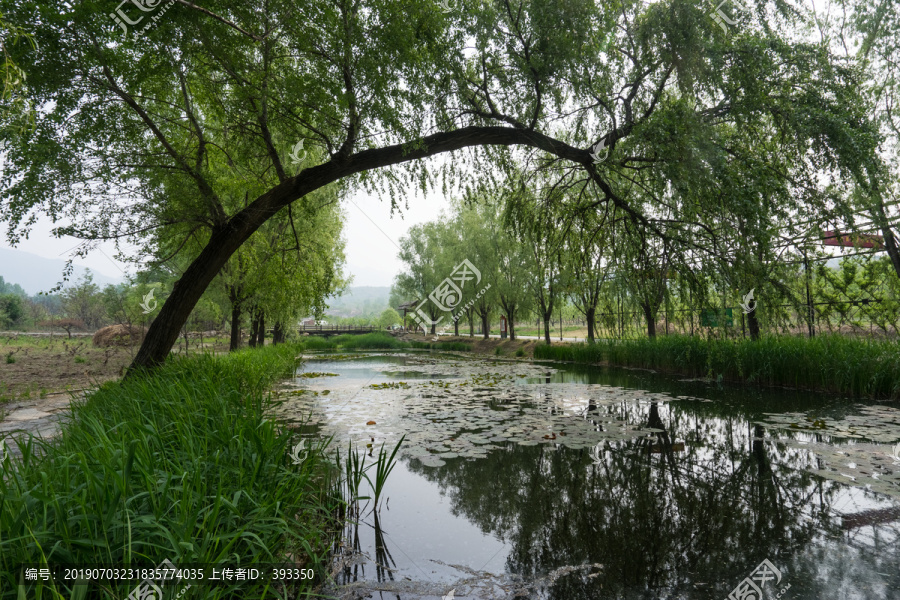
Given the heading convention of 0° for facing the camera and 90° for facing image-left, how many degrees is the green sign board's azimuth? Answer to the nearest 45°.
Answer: approximately 0°

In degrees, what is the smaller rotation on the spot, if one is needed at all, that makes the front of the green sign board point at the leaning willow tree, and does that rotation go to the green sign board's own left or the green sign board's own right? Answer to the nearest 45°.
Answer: approximately 45° to the green sign board's own right
